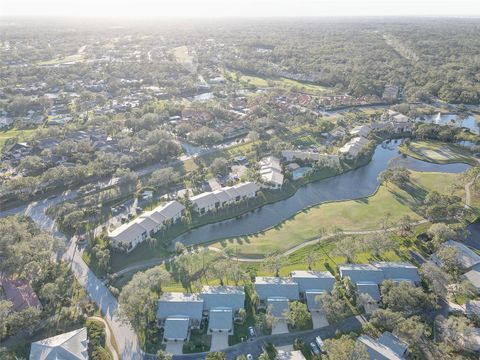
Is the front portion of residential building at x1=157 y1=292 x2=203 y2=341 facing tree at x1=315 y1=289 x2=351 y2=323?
no

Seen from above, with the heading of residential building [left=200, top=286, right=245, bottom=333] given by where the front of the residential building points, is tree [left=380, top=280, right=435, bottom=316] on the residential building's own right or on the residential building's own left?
on the residential building's own left

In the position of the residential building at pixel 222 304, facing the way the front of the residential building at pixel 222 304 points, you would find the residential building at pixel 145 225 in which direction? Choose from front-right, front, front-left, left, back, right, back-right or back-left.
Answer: back-right

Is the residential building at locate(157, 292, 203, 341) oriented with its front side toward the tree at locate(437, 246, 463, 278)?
no

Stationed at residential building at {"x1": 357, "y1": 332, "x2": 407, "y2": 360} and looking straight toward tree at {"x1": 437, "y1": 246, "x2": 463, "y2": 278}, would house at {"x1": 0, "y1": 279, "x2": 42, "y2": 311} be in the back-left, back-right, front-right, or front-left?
back-left

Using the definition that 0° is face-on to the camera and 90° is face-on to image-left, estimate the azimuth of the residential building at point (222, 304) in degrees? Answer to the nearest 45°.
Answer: approximately 0°

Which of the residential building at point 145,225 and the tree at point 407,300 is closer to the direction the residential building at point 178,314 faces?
the tree

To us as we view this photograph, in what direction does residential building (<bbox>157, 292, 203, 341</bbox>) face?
facing the viewer

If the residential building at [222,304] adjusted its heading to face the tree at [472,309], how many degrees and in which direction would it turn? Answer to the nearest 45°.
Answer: approximately 90° to its left

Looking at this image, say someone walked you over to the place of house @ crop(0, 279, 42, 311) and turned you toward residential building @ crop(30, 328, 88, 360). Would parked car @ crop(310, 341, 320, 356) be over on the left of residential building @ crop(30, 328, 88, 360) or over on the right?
left

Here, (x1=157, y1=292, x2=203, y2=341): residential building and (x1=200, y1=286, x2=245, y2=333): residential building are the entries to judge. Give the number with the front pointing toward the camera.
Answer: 2

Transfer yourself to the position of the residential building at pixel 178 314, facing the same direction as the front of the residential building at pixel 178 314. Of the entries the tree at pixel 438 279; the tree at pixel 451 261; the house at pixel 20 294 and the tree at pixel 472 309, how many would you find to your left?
3

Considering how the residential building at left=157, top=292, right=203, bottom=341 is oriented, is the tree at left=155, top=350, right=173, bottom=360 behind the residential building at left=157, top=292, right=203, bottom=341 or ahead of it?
ahead

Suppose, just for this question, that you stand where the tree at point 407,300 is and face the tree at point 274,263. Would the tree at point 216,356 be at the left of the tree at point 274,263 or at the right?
left

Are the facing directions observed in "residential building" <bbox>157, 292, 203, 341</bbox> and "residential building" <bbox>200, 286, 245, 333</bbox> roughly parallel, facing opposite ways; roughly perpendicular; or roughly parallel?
roughly parallel

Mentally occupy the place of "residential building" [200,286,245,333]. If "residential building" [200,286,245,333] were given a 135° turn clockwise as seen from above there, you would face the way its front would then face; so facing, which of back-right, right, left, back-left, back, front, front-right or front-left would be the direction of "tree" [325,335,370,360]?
back

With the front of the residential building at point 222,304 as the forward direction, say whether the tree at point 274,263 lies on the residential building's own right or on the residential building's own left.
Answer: on the residential building's own left

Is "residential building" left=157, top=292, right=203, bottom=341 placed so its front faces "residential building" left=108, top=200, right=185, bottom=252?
no

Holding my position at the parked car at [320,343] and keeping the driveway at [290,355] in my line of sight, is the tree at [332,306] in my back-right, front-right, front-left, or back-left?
back-right
